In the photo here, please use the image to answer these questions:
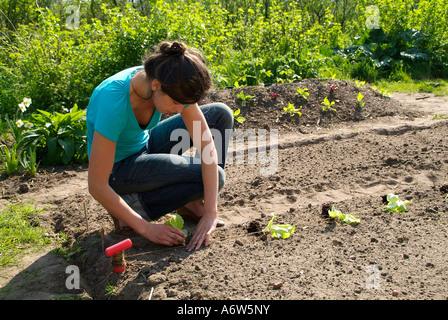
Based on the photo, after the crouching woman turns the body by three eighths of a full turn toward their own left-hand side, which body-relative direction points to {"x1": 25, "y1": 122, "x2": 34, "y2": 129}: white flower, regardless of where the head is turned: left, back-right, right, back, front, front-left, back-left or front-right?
front-left

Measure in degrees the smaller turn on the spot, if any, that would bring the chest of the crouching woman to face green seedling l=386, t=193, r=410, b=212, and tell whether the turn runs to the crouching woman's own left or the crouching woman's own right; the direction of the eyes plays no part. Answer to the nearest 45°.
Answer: approximately 45° to the crouching woman's own left

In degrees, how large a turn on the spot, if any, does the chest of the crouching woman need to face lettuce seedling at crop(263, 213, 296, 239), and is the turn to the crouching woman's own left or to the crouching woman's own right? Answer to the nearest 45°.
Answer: approximately 45° to the crouching woman's own left

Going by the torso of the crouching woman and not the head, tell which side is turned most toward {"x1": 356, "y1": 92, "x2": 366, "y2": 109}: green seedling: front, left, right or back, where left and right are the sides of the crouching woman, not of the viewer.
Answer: left

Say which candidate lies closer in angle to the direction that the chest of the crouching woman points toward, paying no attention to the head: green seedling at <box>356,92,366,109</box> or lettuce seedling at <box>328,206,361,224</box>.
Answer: the lettuce seedling

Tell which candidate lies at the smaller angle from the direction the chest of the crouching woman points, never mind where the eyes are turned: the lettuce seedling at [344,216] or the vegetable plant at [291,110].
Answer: the lettuce seedling

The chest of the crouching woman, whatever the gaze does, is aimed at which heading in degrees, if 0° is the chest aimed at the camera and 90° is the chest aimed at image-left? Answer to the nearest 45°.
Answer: approximately 315°

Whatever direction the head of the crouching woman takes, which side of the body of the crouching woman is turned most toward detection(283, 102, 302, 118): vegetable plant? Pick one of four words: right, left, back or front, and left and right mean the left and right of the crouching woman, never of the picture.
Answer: left
